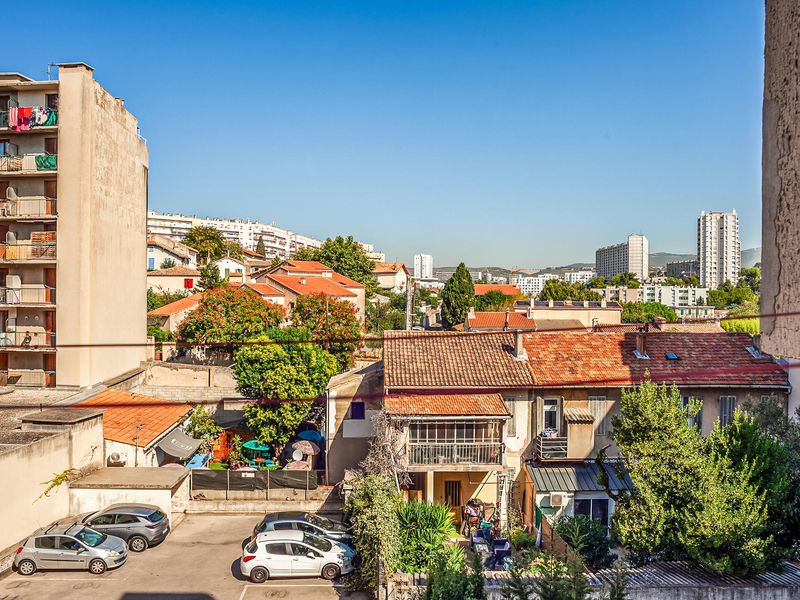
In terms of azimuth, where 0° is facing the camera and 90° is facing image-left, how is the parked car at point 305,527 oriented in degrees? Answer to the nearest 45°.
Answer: approximately 270°

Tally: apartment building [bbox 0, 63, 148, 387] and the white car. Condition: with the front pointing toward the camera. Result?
1

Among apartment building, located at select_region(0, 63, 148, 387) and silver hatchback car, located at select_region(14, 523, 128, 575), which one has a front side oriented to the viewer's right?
the silver hatchback car

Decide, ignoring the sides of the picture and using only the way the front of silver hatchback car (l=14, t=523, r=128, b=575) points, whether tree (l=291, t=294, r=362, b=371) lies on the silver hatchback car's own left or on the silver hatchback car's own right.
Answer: on the silver hatchback car's own left

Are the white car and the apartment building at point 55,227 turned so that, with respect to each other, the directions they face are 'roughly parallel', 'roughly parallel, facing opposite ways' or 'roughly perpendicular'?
roughly perpendicular

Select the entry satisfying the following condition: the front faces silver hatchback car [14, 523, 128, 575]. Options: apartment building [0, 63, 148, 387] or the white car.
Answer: the apartment building

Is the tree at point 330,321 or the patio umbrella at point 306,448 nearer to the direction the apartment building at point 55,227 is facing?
the patio umbrella

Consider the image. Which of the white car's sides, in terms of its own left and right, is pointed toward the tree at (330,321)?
left

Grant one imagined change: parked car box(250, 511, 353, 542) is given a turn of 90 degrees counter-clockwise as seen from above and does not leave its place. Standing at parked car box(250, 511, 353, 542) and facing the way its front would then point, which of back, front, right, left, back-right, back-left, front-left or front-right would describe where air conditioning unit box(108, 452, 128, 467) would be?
front-left

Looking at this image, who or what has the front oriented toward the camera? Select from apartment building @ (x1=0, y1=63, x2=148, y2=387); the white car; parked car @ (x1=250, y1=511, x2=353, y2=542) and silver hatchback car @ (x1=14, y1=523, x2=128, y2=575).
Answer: the apartment building
